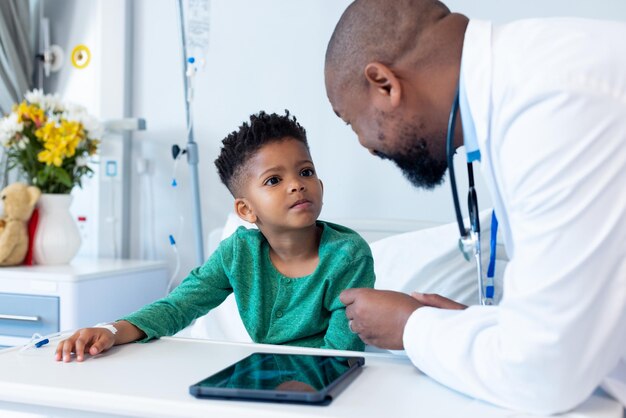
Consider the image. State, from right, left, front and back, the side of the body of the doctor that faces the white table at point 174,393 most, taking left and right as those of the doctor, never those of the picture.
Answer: front

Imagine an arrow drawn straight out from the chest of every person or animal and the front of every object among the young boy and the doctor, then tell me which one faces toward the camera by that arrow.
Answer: the young boy

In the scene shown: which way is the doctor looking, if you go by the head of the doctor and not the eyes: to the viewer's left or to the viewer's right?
to the viewer's left

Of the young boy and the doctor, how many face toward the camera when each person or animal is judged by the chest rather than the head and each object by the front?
1

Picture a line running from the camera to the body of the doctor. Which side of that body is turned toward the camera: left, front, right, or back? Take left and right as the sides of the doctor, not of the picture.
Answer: left

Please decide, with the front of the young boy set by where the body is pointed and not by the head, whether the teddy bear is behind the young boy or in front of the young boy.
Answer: behind

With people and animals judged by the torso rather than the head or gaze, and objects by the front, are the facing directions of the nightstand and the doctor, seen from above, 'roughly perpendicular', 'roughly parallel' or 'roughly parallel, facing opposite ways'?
roughly perpendicular

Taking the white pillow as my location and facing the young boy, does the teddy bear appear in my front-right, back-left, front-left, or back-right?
front-right

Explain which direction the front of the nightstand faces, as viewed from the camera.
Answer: facing the viewer and to the left of the viewer

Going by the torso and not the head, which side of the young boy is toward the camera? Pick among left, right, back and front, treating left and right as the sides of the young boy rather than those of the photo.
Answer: front

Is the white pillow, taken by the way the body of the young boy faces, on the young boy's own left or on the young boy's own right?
on the young boy's own left

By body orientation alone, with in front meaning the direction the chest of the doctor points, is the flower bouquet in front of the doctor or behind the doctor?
in front

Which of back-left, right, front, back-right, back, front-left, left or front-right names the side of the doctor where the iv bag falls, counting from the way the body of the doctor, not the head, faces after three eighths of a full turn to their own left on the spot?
back
